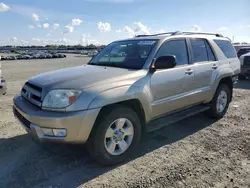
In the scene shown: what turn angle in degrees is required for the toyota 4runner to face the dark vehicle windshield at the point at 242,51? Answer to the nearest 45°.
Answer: approximately 180°

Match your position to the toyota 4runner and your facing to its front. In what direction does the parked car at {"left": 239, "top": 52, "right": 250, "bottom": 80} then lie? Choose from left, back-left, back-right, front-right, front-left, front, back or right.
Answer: back

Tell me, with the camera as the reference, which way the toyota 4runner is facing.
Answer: facing the viewer and to the left of the viewer
